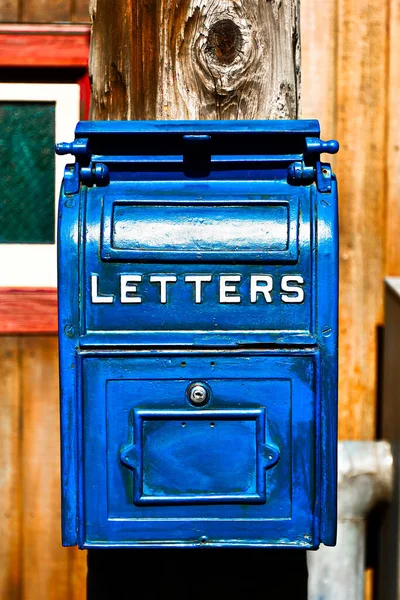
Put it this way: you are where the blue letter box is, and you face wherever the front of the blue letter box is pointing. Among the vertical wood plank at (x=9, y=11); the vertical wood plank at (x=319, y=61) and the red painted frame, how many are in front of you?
0

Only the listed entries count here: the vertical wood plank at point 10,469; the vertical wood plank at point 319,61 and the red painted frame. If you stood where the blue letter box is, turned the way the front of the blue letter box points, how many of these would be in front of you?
0

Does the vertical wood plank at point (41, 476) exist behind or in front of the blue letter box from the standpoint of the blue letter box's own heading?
behind

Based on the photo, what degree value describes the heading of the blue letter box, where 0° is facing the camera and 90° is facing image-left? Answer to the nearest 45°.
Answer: approximately 0°
